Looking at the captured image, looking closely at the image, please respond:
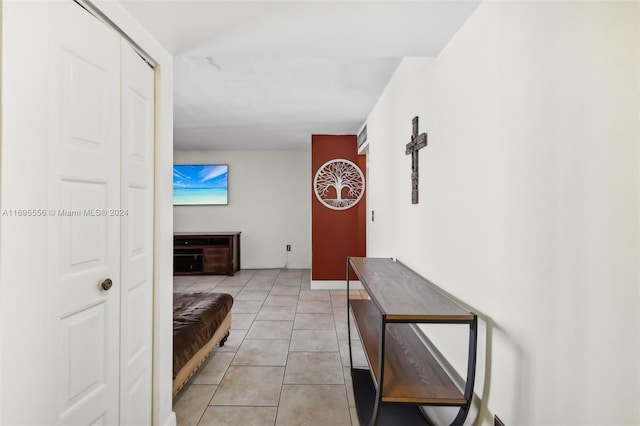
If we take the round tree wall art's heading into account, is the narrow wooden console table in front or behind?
in front

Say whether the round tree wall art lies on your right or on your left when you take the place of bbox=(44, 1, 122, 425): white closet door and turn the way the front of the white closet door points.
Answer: on your left

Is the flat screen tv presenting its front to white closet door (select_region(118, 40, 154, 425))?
yes

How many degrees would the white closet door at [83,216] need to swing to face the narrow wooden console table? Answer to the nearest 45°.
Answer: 0° — it already faces it

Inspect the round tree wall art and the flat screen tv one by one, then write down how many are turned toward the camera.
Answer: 2

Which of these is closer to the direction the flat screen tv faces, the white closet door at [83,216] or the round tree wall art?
the white closet door

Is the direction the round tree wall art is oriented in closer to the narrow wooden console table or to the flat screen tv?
the narrow wooden console table

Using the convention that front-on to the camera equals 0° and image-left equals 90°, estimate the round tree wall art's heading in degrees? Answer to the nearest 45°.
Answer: approximately 0°
